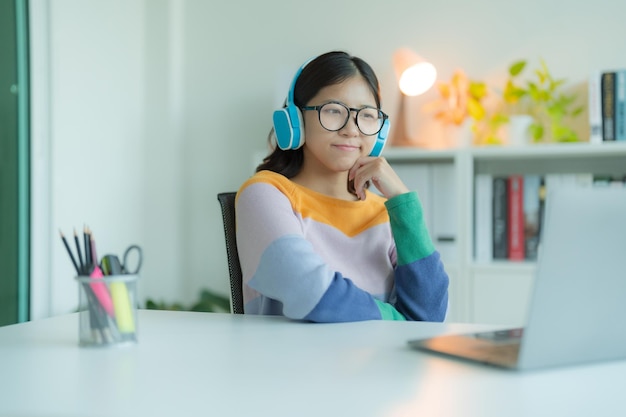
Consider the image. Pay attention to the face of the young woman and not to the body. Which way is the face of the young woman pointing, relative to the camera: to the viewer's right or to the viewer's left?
to the viewer's right

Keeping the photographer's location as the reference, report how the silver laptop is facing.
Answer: facing away from the viewer and to the left of the viewer

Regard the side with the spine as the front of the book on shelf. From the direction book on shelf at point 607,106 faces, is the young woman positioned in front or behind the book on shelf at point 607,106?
in front

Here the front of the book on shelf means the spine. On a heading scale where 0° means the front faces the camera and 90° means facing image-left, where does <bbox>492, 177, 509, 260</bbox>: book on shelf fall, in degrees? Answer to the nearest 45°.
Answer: approximately 0°

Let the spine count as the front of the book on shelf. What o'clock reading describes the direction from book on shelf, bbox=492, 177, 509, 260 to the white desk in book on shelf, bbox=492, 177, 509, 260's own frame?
The white desk is roughly at 12 o'clock from the book on shelf.

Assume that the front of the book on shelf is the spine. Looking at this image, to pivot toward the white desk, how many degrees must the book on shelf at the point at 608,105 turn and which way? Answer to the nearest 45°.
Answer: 0° — it already faces it

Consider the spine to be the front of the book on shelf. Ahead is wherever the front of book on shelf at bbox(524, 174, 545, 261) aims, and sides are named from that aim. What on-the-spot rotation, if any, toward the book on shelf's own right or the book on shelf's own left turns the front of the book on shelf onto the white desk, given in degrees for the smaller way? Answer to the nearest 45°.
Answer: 0° — it already faces it

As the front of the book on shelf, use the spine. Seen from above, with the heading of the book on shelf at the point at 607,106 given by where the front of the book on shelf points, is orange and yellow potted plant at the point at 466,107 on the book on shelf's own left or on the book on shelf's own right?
on the book on shelf's own right
